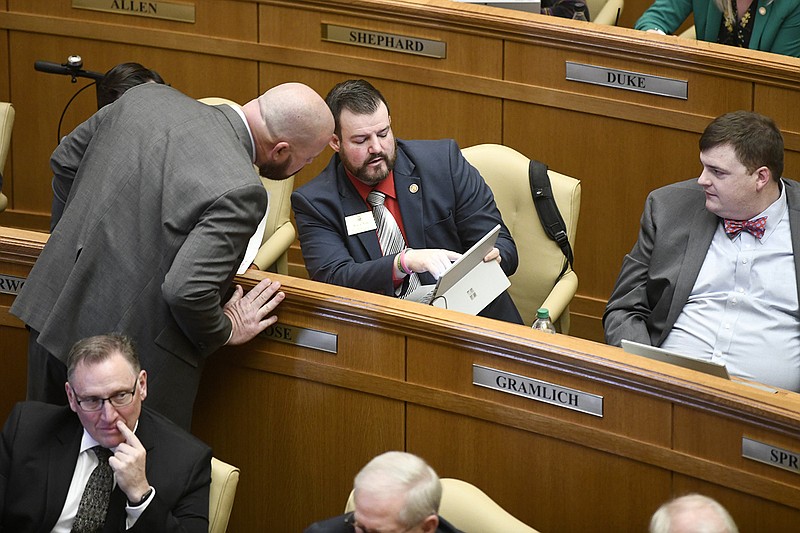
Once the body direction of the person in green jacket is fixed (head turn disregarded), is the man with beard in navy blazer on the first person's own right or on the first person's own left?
on the first person's own right

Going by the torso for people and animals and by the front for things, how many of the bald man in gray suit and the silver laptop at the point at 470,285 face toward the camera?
0

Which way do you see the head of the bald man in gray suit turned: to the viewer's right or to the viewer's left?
to the viewer's right

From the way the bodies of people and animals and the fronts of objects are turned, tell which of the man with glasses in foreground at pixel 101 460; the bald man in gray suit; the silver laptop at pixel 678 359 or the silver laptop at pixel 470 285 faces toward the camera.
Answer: the man with glasses in foreground

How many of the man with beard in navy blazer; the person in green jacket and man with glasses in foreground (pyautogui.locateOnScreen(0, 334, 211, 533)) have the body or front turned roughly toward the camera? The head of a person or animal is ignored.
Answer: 3

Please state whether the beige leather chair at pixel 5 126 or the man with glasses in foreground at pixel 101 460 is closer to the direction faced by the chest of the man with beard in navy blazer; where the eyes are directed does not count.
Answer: the man with glasses in foreground

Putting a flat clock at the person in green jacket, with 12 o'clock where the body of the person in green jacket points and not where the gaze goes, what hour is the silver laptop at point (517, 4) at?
The silver laptop is roughly at 3 o'clock from the person in green jacket.

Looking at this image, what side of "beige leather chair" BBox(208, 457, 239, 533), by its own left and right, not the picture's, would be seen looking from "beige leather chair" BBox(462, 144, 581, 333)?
back

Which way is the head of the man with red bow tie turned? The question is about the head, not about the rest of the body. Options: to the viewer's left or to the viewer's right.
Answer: to the viewer's left

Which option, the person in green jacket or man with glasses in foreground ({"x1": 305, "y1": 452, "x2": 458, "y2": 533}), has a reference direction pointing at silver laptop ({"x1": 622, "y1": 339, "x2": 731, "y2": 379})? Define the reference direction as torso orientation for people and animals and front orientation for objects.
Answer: the person in green jacket

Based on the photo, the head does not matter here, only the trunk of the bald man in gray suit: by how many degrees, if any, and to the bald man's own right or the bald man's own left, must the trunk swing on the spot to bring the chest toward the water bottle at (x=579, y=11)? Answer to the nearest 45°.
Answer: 0° — they already face it

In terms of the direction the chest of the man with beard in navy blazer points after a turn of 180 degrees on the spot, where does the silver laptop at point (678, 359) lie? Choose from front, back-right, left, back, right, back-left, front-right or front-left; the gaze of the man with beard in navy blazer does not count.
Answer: back-right
